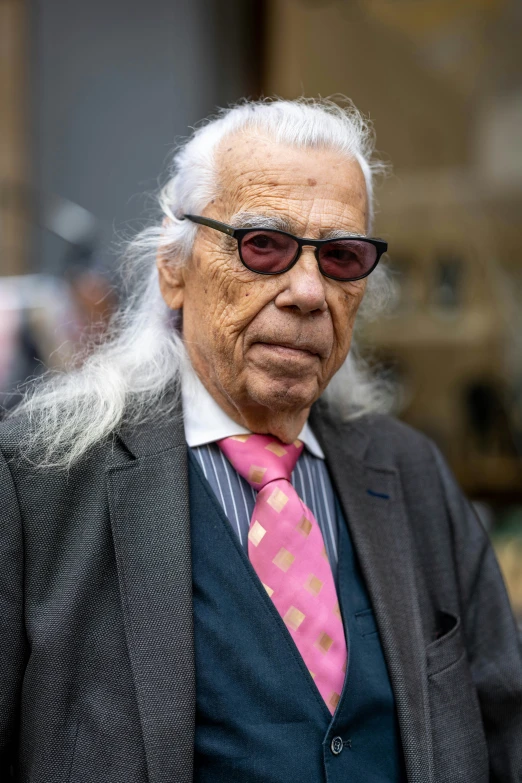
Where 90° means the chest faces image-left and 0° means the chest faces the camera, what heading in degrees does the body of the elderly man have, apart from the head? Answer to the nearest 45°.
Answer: approximately 315°
